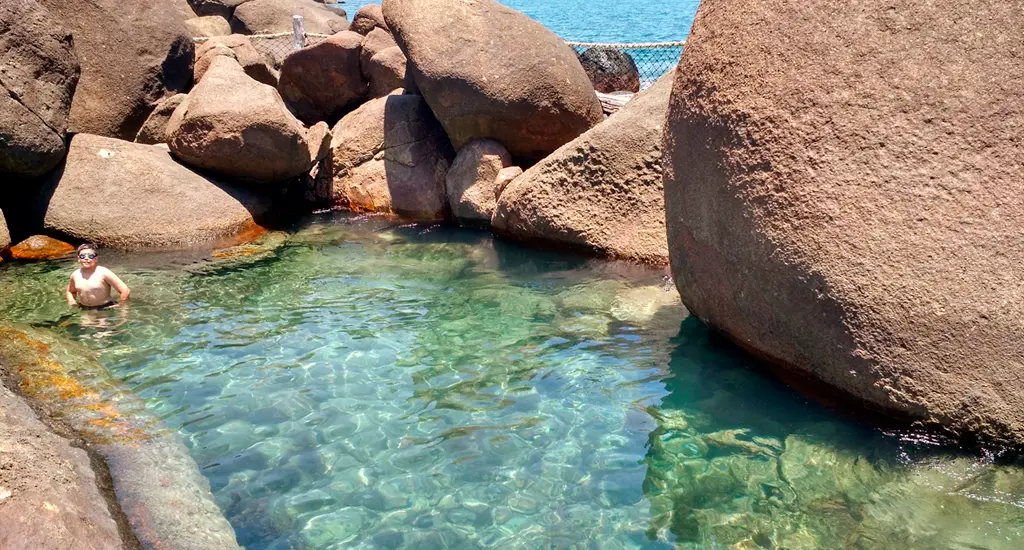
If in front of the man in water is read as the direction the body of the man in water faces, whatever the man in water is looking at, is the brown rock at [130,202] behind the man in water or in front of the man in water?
behind

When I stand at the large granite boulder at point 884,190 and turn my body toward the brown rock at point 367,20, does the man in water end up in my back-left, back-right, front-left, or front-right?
front-left

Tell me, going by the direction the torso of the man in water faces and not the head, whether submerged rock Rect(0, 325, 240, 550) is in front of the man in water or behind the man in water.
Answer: in front

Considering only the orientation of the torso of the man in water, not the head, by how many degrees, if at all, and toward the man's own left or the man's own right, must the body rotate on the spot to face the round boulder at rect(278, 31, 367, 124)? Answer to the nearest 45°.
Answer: approximately 135° to the man's own left

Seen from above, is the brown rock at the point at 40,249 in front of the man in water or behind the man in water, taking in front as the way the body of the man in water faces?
behind

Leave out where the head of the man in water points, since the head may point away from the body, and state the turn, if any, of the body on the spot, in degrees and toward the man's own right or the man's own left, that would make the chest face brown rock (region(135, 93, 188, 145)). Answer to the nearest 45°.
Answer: approximately 180°

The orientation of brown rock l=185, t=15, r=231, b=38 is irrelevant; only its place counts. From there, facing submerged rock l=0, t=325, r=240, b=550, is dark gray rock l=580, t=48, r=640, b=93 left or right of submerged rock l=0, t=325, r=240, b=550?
left

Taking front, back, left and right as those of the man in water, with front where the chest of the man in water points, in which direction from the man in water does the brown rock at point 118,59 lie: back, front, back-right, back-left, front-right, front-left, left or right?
back

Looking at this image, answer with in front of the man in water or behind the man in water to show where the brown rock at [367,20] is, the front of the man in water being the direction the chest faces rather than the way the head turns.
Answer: behind

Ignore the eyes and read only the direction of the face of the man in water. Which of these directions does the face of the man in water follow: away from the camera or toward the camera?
toward the camera

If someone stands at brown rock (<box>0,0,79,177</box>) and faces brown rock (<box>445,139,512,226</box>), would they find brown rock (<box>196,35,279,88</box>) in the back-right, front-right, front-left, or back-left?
front-left

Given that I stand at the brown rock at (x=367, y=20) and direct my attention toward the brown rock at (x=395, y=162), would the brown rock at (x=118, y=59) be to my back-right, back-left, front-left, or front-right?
front-right

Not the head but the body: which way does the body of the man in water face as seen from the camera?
toward the camera

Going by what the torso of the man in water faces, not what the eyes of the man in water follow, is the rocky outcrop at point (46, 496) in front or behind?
in front
